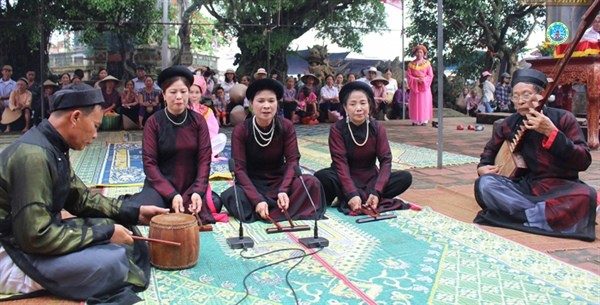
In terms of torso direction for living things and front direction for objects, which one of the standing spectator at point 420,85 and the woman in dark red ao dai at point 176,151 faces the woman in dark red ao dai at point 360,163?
the standing spectator

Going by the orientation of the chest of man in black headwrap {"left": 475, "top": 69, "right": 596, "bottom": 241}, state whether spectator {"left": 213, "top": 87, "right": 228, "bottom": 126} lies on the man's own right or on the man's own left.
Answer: on the man's own right

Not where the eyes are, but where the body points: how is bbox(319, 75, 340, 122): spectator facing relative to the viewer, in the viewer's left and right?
facing the viewer

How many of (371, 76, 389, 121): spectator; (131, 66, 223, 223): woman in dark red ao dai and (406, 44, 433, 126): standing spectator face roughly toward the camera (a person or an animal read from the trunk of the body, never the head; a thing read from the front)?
3

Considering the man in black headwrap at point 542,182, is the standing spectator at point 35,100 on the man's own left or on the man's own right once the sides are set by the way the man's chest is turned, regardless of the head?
on the man's own right

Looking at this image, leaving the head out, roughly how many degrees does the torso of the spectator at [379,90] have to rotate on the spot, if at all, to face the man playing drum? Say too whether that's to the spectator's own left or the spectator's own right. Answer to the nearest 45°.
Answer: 0° — they already face them

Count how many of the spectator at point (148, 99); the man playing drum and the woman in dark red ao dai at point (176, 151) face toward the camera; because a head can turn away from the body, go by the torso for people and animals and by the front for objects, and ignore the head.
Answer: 2

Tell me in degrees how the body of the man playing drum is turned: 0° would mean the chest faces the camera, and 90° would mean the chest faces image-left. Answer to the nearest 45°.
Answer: approximately 270°

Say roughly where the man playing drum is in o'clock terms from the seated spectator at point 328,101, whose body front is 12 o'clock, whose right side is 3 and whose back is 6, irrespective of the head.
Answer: The man playing drum is roughly at 12 o'clock from the seated spectator.

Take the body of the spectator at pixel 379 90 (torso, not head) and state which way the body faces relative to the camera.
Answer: toward the camera

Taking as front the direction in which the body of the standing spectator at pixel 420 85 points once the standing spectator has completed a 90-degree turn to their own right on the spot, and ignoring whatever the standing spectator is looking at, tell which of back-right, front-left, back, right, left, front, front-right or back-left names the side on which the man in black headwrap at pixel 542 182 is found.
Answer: left

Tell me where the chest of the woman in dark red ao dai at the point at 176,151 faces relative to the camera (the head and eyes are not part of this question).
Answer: toward the camera

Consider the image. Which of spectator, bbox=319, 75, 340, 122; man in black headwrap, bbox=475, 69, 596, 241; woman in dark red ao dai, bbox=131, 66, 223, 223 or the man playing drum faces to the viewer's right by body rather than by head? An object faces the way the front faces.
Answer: the man playing drum

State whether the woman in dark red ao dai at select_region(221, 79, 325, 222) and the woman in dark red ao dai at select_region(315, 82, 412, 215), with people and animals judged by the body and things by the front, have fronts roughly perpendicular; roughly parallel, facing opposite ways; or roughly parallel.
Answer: roughly parallel

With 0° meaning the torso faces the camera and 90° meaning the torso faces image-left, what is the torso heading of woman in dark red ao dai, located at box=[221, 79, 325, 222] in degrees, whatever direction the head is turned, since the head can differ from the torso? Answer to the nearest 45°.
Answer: approximately 0°

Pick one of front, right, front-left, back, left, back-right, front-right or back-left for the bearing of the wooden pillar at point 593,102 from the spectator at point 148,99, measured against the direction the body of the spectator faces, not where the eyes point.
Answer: front-left
